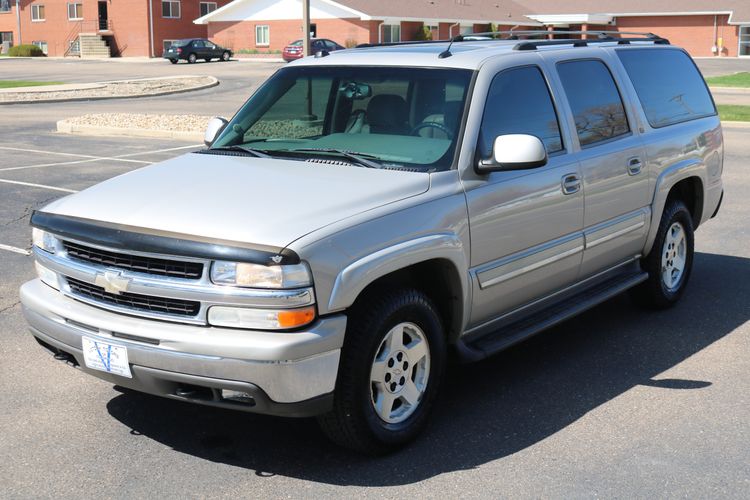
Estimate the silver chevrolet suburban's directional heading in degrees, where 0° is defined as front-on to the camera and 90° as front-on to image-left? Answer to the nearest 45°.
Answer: approximately 45°
